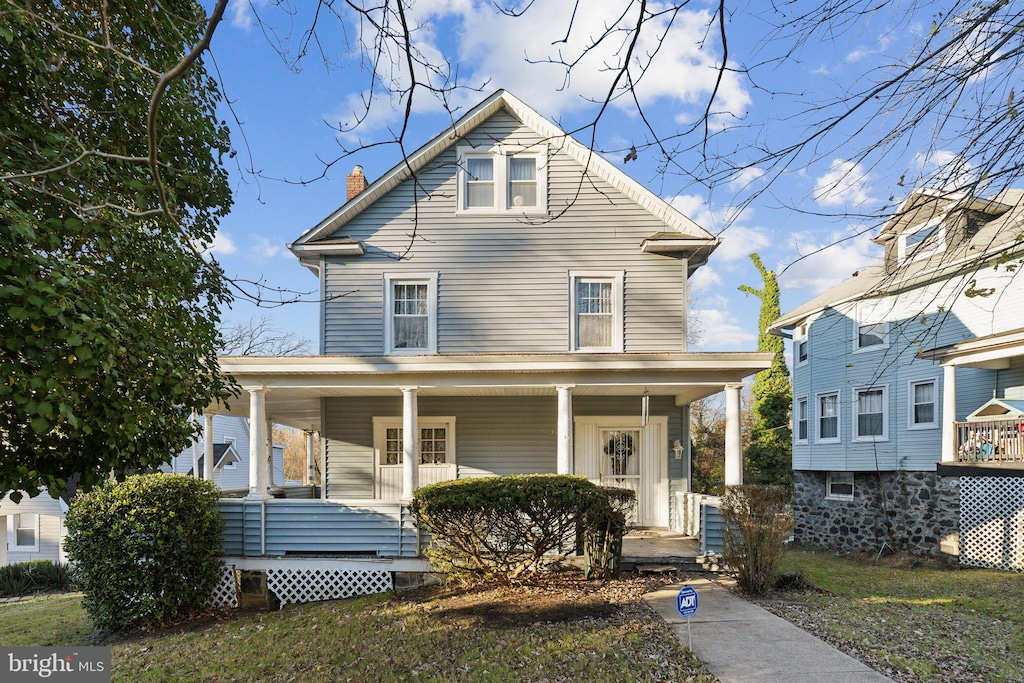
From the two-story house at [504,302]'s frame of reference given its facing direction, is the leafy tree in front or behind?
in front

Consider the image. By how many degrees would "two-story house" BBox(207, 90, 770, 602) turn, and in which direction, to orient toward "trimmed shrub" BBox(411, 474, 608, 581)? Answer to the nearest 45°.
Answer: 0° — it already faces it

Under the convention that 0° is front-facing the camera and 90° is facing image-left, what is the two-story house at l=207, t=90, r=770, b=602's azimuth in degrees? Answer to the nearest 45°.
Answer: approximately 0°

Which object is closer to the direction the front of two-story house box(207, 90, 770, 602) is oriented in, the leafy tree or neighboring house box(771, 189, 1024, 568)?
the leafy tree

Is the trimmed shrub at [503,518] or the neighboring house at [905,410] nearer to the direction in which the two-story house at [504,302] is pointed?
the trimmed shrub

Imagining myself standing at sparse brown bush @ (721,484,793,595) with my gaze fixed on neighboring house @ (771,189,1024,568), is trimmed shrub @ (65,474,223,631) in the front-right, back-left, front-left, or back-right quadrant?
back-left
